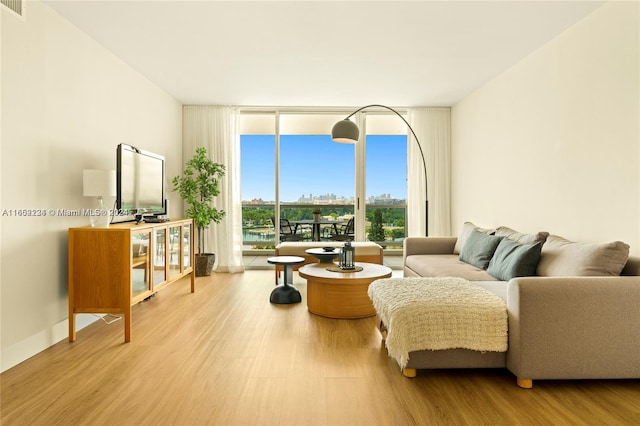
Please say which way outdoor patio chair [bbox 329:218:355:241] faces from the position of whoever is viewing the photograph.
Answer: facing to the left of the viewer

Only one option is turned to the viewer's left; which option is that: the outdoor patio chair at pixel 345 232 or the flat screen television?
the outdoor patio chair

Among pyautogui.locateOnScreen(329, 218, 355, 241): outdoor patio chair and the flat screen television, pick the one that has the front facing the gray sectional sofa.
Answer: the flat screen television

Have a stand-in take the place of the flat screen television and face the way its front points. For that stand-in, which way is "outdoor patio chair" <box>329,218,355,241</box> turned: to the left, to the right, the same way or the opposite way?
the opposite way

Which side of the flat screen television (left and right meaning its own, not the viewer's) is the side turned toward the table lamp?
right

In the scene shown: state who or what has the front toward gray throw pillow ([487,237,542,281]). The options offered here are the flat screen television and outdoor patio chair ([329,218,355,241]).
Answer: the flat screen television

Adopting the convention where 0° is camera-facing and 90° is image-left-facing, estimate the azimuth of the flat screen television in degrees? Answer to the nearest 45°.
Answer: approximately 315°

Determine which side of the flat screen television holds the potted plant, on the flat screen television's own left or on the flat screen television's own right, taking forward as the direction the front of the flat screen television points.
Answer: on the flat screen television's own left

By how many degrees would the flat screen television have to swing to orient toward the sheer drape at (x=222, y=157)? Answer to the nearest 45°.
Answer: approximately 90° to its left

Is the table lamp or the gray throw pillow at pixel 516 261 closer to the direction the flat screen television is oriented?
the gray throw pillow
